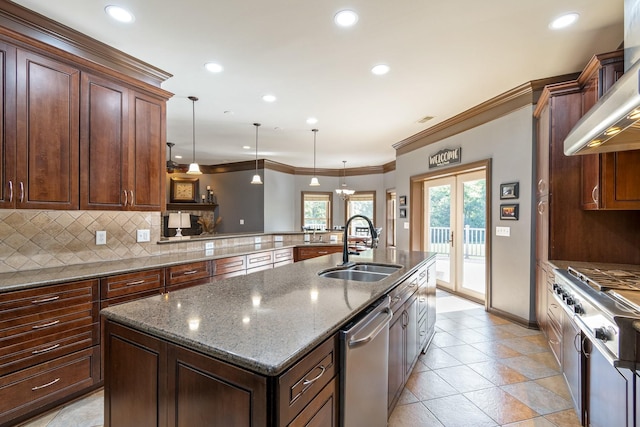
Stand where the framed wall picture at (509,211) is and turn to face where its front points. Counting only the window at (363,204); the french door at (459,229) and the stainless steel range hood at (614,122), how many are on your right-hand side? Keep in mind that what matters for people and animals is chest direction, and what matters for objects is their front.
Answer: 2

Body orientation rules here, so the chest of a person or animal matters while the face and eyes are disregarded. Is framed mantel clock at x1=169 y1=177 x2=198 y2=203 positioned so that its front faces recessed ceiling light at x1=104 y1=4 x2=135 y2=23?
yes

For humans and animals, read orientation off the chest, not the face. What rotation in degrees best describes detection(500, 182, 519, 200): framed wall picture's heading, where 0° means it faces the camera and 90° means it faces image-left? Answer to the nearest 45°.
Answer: approximately 45°

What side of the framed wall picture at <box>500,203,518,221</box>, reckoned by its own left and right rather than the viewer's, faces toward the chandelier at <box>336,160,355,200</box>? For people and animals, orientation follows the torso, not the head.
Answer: right

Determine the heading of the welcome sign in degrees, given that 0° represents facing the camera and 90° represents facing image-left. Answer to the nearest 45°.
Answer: approximately 45°

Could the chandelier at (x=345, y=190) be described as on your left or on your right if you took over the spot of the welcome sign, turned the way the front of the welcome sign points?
on your right

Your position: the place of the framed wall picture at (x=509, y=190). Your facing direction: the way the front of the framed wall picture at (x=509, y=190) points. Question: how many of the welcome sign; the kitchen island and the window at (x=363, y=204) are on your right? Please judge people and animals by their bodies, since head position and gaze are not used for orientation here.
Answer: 2

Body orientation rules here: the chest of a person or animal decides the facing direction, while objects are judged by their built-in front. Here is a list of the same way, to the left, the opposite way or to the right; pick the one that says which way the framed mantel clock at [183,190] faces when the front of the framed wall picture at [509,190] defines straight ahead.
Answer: to the left

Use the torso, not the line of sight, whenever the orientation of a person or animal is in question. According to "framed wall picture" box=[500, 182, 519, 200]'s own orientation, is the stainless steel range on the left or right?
on its left

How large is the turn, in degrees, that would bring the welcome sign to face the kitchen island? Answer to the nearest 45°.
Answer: approximately 45° to its left

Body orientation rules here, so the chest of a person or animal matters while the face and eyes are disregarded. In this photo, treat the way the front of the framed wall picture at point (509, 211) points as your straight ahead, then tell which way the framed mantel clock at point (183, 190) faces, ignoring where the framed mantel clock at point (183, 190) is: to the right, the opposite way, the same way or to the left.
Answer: to the left
